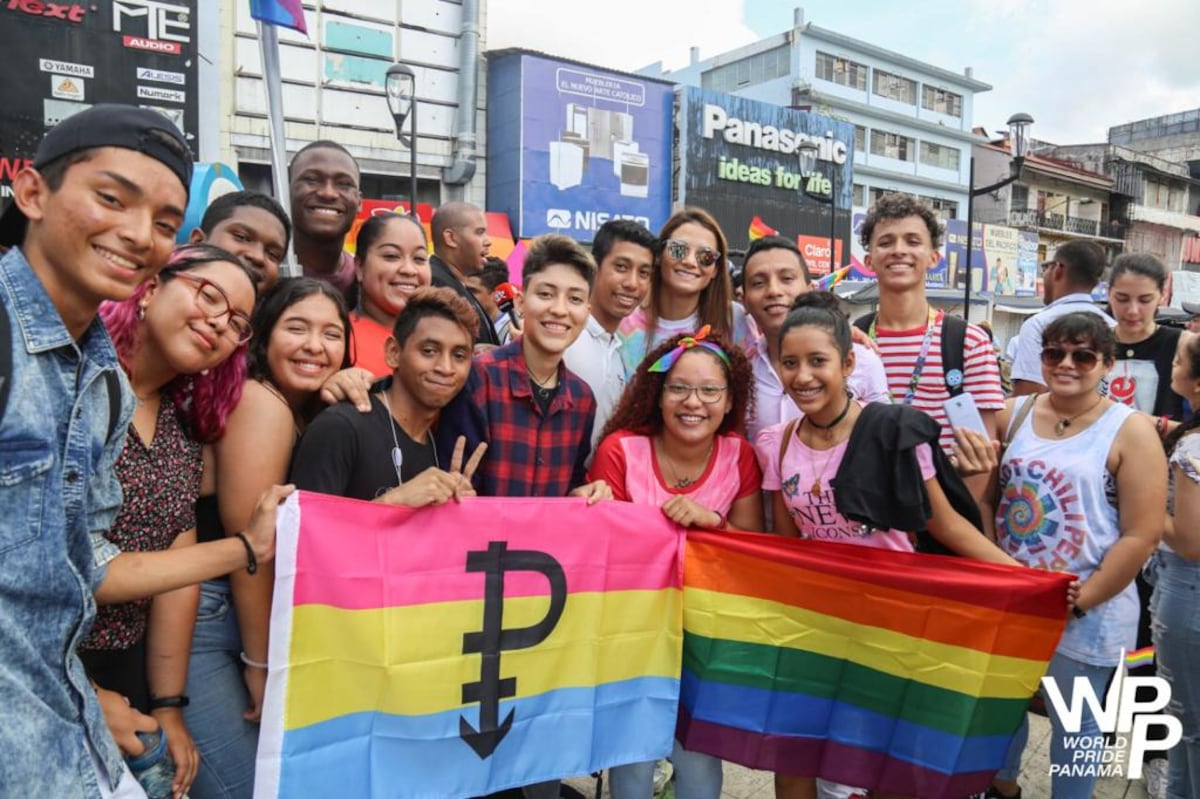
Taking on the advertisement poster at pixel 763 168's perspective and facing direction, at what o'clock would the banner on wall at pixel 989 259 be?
The banner on wall is roughly at 9 o'clock from the advertisement poster.

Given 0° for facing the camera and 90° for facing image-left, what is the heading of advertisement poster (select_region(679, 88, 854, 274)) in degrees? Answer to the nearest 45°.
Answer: approximately 315°

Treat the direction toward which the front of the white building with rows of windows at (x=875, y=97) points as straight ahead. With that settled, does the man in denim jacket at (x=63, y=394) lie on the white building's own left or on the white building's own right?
on the white building's own right

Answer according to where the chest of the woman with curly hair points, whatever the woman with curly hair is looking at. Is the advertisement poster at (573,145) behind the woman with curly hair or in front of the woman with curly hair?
behind

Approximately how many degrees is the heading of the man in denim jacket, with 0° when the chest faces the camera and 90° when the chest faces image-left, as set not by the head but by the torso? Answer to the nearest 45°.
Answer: approximately 315°

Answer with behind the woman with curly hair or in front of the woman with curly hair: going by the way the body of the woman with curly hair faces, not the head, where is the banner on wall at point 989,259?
behind

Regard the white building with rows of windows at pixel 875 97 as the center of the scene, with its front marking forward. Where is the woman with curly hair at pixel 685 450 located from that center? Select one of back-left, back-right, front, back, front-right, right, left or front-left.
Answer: front-right

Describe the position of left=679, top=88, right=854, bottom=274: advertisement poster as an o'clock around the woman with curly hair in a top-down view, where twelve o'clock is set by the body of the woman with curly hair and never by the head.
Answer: The advertisement poster is roughly at 6 o'clock from the woman with curly hair.

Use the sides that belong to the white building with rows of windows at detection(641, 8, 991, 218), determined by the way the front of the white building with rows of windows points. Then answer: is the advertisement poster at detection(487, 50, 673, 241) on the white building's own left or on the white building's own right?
on the white building's own right

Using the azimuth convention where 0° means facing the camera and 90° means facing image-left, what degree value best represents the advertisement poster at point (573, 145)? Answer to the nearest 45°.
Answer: approximately 315°

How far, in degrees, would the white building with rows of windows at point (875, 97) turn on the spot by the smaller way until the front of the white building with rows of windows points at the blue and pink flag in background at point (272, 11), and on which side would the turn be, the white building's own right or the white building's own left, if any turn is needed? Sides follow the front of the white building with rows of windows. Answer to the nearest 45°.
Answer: approximately 45° to the white building's own right

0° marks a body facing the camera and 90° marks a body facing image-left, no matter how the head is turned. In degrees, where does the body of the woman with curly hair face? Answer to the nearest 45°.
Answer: approximately 0°

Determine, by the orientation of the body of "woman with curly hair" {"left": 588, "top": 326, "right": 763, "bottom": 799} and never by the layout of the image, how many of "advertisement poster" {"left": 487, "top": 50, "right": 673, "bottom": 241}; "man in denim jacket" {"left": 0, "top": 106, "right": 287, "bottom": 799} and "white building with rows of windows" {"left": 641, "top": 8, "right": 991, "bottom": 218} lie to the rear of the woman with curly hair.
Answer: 2

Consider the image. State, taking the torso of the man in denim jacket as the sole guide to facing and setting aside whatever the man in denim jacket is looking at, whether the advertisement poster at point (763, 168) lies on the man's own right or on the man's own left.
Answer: on the man's own left
